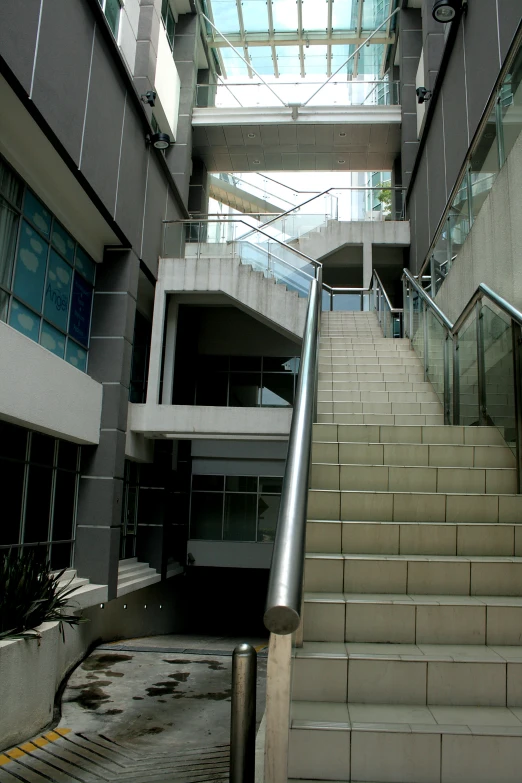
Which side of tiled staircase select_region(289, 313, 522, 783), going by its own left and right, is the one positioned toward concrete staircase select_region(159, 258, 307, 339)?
back

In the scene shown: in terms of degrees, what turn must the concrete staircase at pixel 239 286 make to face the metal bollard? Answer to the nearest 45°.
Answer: approximately 90° to its right

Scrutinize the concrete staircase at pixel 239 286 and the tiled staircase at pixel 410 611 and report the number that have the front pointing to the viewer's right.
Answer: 1

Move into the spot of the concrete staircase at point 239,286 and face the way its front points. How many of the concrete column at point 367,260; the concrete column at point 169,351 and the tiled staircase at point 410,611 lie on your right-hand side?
1

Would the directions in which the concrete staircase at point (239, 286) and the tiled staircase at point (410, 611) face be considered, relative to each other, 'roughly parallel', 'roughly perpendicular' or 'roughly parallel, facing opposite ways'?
roughly perpendicular

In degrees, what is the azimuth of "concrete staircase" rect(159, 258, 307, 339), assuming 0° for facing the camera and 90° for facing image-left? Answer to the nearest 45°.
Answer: approximately 270°

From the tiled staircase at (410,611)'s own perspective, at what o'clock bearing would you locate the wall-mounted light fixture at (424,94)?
The wall-mounted light fixture is roughly at 6 o'clock from the tiled staircase.

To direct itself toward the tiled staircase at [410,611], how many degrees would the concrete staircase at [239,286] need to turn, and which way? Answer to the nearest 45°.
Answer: approximately 90° to its right
